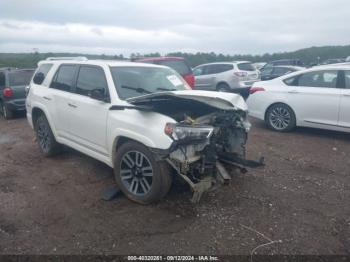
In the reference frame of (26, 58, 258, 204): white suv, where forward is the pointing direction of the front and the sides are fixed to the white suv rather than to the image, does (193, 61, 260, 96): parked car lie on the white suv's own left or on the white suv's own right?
on the white suv's own left

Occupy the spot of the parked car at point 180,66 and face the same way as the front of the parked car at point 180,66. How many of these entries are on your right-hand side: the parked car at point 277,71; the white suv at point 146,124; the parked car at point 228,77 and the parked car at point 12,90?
2

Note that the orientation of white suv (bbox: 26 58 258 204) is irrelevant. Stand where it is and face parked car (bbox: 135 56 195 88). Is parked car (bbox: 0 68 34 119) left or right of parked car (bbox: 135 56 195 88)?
left

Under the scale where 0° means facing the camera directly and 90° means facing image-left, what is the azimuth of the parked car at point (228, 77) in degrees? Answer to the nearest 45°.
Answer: approximately 135°

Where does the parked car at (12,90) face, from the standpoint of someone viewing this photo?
facing away from the viewer and to the left of the viewer

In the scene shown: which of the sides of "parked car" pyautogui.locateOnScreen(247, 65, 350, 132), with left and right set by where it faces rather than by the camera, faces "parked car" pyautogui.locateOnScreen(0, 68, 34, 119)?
back

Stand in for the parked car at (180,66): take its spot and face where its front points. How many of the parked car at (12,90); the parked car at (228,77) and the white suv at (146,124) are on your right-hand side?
1

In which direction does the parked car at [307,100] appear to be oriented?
to the viewer's right
